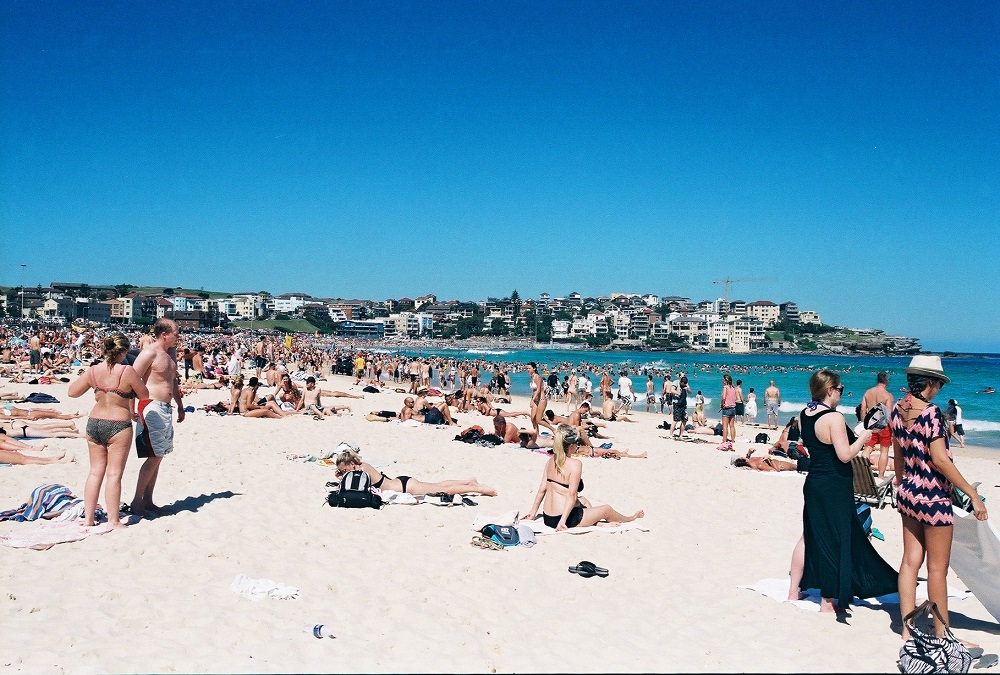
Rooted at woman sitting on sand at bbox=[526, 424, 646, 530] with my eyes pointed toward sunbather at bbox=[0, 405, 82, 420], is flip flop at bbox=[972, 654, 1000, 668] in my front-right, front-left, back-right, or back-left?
back-left

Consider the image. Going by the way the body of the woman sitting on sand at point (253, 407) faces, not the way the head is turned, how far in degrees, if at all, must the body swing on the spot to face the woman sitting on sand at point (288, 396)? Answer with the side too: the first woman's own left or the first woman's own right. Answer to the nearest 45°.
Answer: approximately 45° to the first woman's own left

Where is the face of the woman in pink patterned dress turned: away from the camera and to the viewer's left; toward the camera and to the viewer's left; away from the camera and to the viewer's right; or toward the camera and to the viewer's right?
away from the camera and to the viewer's right

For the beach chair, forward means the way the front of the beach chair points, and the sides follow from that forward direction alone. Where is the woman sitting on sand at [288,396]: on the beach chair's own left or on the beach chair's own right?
on the beach chair's own left
